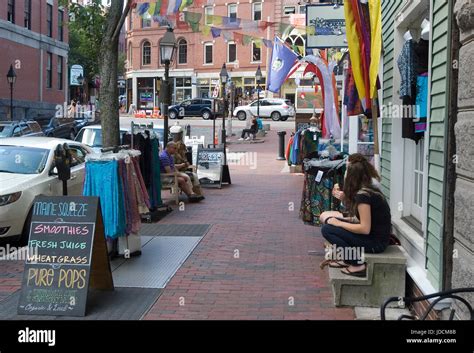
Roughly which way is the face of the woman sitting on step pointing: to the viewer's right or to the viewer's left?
to the viewer's left

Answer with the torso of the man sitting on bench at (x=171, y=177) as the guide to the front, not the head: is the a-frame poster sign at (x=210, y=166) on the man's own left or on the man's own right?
on the man's own left

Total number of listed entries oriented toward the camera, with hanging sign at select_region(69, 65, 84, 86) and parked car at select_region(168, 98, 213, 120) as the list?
1

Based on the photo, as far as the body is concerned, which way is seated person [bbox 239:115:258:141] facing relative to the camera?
to the viewer's left

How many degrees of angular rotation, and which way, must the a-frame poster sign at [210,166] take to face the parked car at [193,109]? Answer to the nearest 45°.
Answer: approximately 180°

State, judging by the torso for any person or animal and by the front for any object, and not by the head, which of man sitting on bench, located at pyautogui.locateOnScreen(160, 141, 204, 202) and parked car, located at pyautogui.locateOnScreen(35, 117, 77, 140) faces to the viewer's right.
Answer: the man sitting on bench

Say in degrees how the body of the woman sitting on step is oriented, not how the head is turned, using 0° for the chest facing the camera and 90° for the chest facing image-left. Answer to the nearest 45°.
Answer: approximately 90°

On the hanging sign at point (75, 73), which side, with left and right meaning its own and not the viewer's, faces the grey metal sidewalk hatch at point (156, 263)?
front

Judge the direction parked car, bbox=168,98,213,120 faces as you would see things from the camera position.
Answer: facing to the left of the viewer
